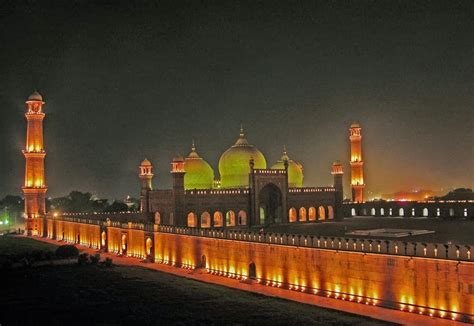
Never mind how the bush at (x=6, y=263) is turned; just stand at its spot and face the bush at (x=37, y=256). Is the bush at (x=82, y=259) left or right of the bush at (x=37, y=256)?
right

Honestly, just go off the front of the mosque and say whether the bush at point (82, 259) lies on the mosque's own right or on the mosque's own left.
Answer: on the mosque's own right

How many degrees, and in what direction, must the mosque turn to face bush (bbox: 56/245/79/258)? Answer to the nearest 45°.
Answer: approximately 90° to its right

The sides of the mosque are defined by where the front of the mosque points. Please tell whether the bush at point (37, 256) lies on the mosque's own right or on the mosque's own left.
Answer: on the mosque's own right

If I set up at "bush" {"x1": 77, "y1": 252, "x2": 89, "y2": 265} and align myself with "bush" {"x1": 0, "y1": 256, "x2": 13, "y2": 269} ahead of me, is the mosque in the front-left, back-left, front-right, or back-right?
back-right

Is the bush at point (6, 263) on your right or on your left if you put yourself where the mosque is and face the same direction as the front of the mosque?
on your right
